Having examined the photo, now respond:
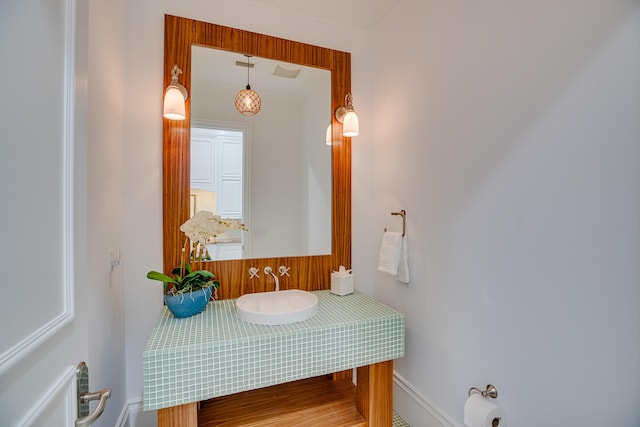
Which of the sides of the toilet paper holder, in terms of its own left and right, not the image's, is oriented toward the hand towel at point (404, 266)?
right

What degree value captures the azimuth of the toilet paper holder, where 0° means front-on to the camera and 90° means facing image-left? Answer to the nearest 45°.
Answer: approximately 45°

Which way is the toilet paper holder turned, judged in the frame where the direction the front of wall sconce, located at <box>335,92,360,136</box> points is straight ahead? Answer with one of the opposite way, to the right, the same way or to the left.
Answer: to the right

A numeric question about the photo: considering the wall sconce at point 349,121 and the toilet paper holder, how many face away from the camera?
0

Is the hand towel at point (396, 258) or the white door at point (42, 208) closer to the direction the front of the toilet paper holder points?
the white door

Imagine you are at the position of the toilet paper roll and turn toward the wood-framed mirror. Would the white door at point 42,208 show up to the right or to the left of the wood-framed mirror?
left

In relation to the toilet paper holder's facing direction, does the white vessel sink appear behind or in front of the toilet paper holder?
in front

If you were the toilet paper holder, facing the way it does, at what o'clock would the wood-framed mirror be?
The wood-framed mirror is roughly at 1 o'clock from the toilet paper holder.

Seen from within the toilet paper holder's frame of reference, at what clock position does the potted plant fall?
The potted plant is roughly at 1 o'clock from the toilet paper holder.

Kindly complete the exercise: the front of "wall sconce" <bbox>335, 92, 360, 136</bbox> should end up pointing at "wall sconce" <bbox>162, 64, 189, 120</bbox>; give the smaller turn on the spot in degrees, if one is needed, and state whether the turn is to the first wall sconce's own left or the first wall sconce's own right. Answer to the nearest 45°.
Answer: approximately 90° to the first wall sconce's own right

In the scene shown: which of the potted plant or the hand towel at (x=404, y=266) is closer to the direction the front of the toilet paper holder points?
the potted plant

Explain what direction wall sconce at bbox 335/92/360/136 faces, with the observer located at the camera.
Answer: facing the viewer and to the right of the viewer

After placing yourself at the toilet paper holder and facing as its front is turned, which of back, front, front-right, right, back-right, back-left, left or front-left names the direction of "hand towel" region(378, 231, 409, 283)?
right
